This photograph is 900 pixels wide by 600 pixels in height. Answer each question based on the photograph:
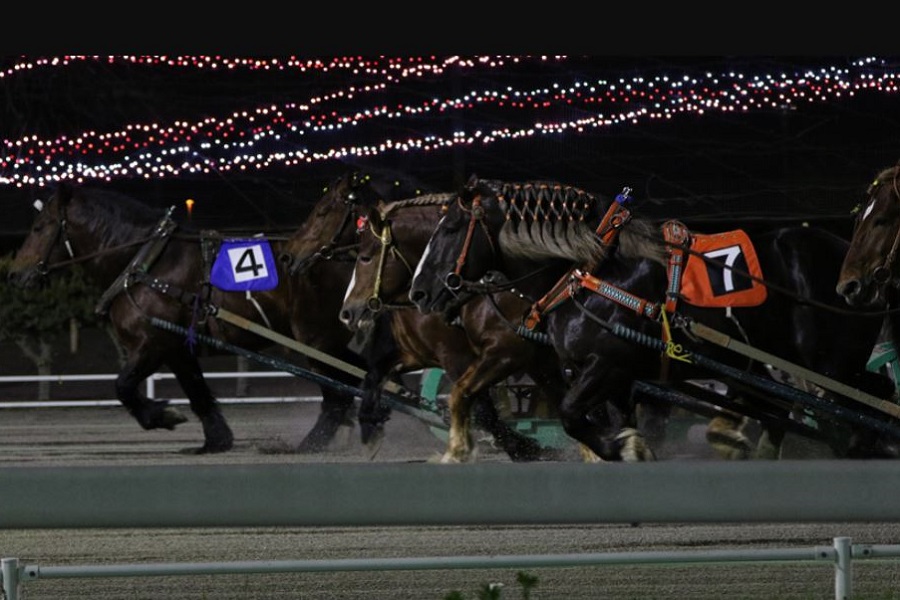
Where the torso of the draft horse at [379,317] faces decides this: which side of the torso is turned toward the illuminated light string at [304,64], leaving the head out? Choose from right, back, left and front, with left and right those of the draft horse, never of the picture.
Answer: right

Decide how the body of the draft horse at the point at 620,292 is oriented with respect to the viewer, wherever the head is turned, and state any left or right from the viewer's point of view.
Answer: facing to the left of the viewer

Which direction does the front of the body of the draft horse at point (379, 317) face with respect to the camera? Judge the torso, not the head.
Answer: to the viewer's left

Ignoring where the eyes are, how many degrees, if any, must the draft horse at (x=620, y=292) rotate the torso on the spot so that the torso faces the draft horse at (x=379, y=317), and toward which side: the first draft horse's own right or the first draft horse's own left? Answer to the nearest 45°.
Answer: approximately 45° to the first draft horse's own right

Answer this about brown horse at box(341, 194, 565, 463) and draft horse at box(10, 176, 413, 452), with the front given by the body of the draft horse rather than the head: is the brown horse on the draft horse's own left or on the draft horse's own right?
on the draft horse's own left

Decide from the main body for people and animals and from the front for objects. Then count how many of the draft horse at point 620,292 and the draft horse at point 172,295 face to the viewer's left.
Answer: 2

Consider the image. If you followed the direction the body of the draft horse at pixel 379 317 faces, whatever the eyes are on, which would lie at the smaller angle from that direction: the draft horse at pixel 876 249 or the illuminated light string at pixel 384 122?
the illuminated light string

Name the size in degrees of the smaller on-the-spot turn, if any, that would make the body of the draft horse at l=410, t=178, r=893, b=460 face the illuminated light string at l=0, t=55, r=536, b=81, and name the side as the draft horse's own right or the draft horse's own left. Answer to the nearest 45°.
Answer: approximately 45° to the draft horse's own right

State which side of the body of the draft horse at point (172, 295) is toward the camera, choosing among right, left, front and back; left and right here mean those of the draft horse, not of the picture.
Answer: left
